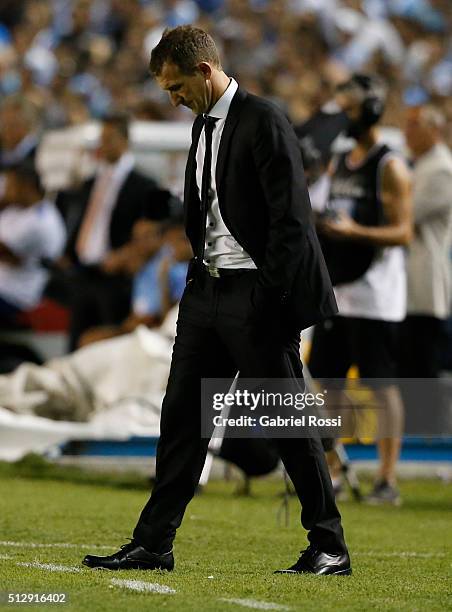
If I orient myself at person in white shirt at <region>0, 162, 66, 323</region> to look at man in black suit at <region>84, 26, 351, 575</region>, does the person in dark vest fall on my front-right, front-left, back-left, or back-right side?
front-left

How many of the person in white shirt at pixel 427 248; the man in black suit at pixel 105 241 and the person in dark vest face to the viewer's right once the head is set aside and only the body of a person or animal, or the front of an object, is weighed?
0

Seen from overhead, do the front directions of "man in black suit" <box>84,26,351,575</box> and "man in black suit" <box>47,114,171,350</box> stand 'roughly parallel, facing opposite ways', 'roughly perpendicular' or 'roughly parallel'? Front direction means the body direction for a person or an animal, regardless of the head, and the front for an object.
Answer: roughly parallel

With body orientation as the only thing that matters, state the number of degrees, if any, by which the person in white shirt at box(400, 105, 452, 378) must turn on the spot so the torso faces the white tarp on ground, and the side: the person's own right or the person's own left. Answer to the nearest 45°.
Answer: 0° — they already face it

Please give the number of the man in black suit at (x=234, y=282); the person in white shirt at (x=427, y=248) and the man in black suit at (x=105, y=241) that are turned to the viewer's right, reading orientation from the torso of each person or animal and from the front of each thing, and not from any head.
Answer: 0

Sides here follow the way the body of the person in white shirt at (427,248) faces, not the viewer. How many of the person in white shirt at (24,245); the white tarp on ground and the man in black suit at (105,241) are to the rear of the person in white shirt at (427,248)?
0

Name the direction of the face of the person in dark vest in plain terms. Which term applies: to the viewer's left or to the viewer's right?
to the viewer's left

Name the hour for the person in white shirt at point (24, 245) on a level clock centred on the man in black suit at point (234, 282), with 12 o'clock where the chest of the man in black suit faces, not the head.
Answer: The person in white shirt is roughly at 4 o'clock from the man in black suit.

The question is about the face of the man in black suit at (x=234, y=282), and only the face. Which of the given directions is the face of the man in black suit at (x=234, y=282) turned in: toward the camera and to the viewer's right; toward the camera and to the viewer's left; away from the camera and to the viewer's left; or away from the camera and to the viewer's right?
toward the camera and to the viewer's left

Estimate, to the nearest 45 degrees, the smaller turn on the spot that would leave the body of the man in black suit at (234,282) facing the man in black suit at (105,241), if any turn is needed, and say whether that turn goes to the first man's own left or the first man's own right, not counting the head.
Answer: approximately 135° to the first man's own right

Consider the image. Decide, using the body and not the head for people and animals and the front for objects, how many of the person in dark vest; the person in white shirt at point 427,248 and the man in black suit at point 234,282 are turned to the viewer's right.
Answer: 0

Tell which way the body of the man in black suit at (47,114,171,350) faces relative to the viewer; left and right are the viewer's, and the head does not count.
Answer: facing the viewer and to the left of the viewer

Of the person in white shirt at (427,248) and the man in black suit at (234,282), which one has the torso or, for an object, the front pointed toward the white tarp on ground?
the person in white shirt
